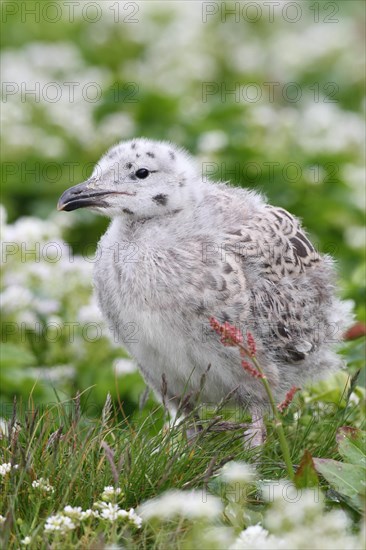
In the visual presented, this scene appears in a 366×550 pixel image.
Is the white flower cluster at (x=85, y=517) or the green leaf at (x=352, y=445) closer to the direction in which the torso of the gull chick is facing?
the white flower cluster

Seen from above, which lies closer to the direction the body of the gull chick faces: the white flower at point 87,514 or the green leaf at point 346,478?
the white flower

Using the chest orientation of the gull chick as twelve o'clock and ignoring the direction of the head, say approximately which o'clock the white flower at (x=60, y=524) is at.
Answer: The white flower is roughly at 11 o'clock from the gull chick.

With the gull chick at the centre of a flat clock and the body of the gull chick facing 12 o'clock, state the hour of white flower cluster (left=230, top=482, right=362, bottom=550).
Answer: The white flower cluster is roughly at 10 o'clock from the gull chick.

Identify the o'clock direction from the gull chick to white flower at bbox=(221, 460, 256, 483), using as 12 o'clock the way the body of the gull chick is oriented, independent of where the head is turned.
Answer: The white flower is roughly at 10 o'clock from the gull chick.

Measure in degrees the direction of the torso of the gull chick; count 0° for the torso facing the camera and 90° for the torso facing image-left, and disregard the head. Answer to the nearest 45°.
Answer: approximately 45°

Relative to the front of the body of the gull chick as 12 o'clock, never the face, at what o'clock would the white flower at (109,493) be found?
The white flower is roughly at 11 o'clock from the gull chick.

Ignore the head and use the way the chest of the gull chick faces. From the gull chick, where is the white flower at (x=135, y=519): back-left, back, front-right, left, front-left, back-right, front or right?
front-left

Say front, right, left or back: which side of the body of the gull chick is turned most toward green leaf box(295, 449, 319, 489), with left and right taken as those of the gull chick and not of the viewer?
left

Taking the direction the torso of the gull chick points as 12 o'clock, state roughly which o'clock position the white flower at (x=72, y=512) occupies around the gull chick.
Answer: The white flower is roughly at 11 o'clock from the gull chick.

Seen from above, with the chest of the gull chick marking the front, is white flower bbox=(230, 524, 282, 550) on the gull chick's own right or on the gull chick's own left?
on the gull chick's own left

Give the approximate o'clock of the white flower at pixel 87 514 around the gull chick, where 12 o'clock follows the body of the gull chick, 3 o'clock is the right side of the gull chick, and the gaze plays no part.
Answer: The white flower is roughly at 11 o'clock from the gull chick.

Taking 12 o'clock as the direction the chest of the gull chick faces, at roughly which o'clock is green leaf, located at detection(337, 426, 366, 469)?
The green leaf is roughly at 9 o'clock from the gull chick.
